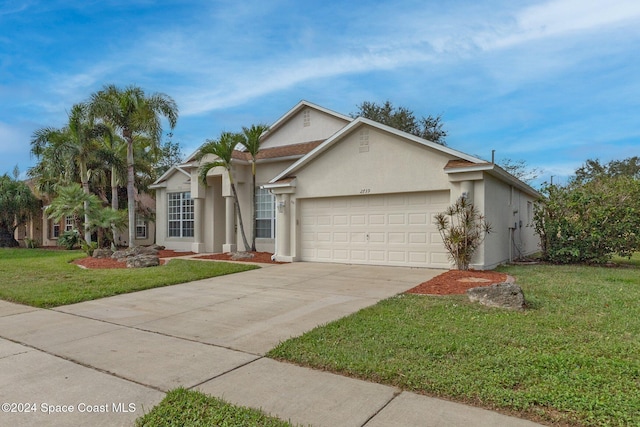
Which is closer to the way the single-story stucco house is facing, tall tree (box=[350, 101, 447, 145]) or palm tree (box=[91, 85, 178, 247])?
the palm tree

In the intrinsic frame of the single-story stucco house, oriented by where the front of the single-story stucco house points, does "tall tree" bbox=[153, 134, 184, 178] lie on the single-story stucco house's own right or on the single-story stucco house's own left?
on the single-story stucco house's own right

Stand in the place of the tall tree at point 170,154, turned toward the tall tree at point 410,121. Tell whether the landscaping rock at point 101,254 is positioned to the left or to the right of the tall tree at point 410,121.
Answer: right

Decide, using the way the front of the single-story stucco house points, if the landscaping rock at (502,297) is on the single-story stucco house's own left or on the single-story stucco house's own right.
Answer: on the single-story stucco house's own left

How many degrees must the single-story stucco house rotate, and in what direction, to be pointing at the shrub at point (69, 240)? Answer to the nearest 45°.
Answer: approximately 90° to its right

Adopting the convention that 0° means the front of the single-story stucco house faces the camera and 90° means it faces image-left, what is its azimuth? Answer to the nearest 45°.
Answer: approximately 45°

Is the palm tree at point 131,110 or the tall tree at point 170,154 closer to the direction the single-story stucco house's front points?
the palm tree

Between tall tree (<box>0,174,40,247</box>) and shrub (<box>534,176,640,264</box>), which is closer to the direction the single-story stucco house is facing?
the tall tree

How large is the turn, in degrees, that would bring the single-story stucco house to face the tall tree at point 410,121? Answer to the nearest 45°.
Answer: approximately 135° to its right
